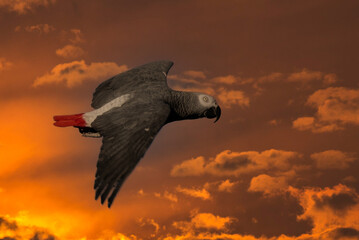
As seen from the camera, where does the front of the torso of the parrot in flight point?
to the viewer's right
